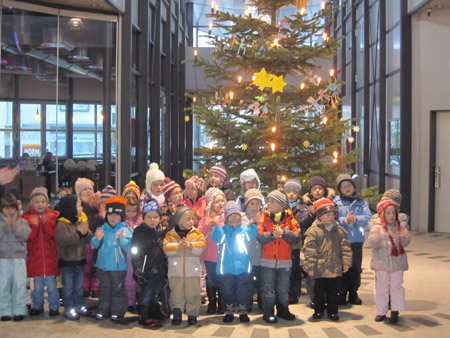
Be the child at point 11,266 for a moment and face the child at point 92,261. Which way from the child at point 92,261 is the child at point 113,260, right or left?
right

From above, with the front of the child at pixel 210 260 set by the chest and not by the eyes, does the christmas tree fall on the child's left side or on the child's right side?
on the child's left side

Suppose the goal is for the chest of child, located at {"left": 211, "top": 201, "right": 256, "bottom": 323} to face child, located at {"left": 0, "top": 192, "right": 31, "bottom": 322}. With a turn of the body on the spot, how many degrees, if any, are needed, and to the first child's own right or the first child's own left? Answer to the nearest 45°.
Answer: approximately 90° to the first child's own right

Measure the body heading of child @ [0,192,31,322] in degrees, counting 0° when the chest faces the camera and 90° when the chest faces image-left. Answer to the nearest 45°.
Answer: approximately 0°

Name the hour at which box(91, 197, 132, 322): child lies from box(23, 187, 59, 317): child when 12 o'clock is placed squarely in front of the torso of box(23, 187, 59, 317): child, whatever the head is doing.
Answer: box(91, 197, 132, 322): child is roughly at 10 o'clock from box(23, 187, 59, 317): child.

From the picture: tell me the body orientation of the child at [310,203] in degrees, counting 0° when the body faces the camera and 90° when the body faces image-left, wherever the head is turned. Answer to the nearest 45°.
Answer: approximately 0°

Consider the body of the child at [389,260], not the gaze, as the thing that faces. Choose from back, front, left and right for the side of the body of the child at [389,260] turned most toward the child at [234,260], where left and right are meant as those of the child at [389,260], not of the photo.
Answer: right

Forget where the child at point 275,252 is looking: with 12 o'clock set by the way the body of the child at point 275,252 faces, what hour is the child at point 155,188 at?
the child at point 155,188 is roughly at 4 o'clock from the child at point 275,252.
